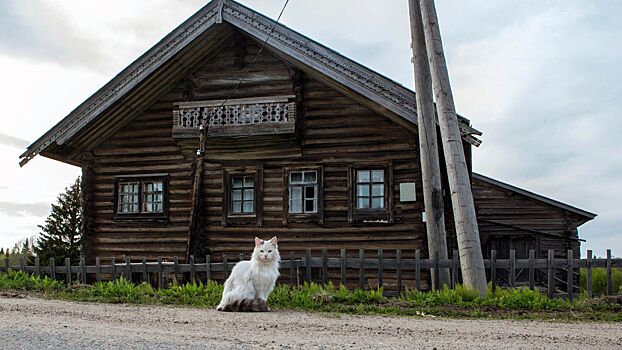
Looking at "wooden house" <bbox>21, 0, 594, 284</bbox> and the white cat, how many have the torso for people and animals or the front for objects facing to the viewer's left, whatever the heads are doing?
0

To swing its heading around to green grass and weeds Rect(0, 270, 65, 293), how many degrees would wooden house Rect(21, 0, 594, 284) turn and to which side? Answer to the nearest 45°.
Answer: approximately 45° to its right

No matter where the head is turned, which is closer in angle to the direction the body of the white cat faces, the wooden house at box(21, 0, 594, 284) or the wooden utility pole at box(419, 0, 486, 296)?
the wooden utility pole

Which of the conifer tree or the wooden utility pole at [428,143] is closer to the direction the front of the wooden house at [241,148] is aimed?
the wooden utility pole

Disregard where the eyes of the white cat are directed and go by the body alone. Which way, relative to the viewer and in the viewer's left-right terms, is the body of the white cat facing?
facing the viewer and to the right of the viewer

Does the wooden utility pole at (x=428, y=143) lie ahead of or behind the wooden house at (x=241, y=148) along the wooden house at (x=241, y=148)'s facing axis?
ahead

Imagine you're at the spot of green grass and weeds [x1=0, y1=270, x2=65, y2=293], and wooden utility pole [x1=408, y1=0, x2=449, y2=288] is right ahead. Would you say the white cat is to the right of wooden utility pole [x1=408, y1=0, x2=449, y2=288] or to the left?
right

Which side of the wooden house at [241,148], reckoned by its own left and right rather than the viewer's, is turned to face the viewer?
front

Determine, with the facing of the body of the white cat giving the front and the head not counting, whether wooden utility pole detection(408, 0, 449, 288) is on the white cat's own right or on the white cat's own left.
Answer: on the white cat's own left

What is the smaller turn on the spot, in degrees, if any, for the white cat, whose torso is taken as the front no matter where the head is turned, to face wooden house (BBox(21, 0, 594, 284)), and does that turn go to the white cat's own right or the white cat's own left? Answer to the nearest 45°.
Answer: approximately 135° to the white cat's own left
